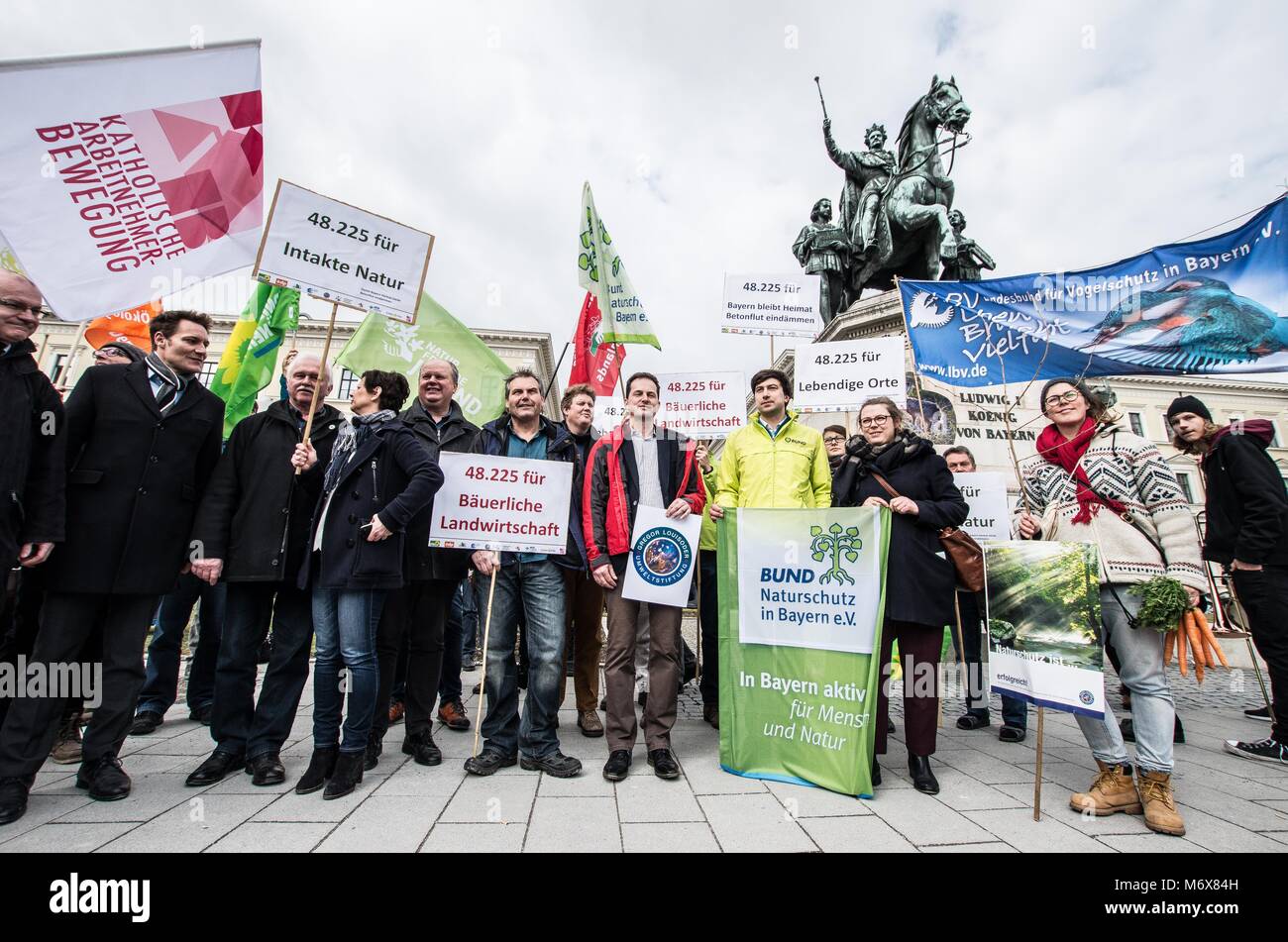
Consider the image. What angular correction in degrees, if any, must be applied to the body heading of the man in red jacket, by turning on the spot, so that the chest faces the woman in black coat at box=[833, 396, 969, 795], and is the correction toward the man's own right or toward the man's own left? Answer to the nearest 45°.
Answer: approximately 90° to the man's own left

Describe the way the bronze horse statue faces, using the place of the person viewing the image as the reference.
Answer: facing the viewer and to the right of the viewer

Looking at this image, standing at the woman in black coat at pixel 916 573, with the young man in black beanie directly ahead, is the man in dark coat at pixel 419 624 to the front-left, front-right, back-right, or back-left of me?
back-left

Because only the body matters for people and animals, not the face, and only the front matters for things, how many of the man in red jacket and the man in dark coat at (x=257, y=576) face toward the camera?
2

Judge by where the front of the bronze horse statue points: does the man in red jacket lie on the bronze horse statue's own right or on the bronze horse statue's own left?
on the bronze horse statue's own right

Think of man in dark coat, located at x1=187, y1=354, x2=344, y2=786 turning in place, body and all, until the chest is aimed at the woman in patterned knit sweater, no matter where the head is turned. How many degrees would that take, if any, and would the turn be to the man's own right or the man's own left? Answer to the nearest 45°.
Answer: approximately 45° to the man's own left

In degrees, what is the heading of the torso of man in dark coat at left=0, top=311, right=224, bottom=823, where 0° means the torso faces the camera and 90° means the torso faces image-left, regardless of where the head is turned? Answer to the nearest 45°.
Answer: approximately 315°

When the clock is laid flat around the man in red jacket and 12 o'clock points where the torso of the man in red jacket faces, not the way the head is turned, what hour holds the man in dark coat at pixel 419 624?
The man in dark coat is roughly at 3 o'clock from the man in red jacket.

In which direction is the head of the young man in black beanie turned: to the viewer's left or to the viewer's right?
to the viewer's left

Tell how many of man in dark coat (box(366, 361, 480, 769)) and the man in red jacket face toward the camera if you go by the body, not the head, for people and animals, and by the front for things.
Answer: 2

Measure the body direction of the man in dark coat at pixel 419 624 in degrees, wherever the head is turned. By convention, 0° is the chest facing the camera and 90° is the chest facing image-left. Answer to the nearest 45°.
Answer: approximately 0°
